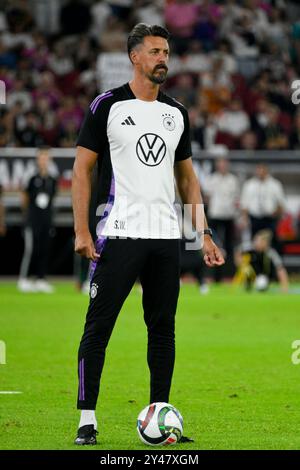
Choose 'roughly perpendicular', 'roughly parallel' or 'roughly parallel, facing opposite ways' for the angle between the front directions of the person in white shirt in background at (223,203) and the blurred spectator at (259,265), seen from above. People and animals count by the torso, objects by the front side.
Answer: roughly parallel

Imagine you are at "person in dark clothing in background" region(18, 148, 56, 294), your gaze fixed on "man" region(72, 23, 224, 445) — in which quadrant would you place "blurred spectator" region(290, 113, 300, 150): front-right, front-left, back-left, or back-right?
back-left

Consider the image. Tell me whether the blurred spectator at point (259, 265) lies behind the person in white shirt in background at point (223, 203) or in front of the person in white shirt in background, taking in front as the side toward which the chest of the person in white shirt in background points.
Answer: in front

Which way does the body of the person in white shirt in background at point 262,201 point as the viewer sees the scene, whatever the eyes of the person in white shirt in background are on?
toward the camera

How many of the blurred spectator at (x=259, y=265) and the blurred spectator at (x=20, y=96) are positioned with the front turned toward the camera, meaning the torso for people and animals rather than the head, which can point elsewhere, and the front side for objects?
2

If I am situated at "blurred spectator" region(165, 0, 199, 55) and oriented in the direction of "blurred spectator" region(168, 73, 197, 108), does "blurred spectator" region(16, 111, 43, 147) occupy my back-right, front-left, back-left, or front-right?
front-right

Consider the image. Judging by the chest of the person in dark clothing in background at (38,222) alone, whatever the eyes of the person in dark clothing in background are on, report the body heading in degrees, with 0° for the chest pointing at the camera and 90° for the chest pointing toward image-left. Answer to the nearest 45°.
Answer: approximately 315°

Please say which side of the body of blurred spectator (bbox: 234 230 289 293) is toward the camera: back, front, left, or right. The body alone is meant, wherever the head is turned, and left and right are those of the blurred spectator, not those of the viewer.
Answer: front

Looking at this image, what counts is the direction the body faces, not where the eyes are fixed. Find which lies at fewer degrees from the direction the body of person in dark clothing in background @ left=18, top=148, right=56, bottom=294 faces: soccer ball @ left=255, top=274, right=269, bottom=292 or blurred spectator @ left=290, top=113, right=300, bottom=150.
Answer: the soccer ball

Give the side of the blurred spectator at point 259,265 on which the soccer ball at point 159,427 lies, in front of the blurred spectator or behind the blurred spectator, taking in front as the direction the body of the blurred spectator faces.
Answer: in front

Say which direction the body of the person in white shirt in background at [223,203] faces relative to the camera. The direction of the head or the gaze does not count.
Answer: toward the camera

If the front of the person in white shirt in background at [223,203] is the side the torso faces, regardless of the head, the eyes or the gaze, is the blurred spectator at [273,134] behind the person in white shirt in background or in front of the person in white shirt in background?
behind

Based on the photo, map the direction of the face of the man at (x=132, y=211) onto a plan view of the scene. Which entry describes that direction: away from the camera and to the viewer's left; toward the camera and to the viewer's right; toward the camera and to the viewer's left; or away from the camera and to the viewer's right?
toward the camera and to the viewer's right

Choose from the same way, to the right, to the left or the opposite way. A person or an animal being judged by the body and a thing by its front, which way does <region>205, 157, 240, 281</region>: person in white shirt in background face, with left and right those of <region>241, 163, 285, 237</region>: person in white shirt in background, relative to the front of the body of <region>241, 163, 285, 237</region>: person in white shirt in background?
the same way

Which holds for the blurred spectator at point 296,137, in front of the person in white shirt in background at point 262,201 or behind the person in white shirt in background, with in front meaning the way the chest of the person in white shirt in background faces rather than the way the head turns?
behind
